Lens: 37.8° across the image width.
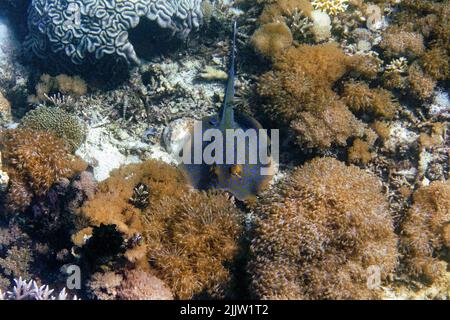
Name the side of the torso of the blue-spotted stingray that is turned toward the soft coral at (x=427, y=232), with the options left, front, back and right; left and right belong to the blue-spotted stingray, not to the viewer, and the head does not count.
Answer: left

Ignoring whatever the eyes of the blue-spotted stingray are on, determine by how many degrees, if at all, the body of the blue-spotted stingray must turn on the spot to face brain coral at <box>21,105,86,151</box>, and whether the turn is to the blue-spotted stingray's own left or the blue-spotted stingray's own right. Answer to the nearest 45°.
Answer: approximately 90° to the blue-spotted stingray's own right

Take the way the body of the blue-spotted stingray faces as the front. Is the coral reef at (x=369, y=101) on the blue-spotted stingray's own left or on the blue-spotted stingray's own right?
on the blue-spotted stingray's own left

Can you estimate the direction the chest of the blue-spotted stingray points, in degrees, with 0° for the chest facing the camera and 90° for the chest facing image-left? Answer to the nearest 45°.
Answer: approximately 0°

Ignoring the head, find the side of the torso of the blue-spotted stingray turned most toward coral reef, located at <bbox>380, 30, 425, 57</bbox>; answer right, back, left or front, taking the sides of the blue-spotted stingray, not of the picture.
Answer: left

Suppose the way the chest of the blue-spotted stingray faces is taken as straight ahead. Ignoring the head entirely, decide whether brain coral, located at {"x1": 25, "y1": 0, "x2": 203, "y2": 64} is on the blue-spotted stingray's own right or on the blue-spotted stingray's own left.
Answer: on the blue-spotted stingray's own right

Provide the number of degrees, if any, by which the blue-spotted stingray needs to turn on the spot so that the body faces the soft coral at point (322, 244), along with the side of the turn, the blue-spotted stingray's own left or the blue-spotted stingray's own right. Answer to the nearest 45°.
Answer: approximately 45° to the blue-spotted stingray's own left

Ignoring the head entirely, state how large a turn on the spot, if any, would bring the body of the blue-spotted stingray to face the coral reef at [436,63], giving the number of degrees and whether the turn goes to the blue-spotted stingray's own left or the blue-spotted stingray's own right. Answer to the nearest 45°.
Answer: approximately 90° to the blue-spotted stingray's own left

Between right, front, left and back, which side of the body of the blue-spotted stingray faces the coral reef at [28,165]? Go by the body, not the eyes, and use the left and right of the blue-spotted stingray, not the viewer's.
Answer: right
